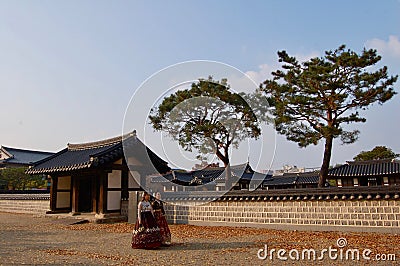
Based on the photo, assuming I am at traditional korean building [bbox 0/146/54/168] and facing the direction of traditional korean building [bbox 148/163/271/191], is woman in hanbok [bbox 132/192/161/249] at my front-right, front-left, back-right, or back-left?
front-right

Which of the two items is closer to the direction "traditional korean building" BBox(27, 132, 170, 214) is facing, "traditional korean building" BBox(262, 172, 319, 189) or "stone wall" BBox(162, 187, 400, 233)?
the stone wall

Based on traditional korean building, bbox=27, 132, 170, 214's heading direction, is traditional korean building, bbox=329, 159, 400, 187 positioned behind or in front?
behind

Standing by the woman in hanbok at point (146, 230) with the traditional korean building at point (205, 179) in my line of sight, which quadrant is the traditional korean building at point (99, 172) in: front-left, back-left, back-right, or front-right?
front-left

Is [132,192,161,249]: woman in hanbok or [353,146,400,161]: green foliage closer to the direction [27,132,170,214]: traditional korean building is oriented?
the woman in hanbok

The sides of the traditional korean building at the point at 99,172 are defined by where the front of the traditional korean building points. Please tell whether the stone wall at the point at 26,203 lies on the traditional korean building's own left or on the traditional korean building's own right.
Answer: on the traditional korean building's own right

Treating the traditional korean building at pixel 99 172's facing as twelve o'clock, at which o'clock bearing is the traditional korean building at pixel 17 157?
the traditional korean building at pixel 17 157 is roughly at 4 o'clock from the traditional korean building at pixel 99 172.

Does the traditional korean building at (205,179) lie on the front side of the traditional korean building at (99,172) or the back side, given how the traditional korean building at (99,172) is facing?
on the back side

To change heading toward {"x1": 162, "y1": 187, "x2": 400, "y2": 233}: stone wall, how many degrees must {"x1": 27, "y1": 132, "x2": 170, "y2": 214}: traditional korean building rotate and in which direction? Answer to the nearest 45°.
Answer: approximately 90° to its left

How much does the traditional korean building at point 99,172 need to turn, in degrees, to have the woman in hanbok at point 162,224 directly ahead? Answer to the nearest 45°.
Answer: approximately 45° to its left
